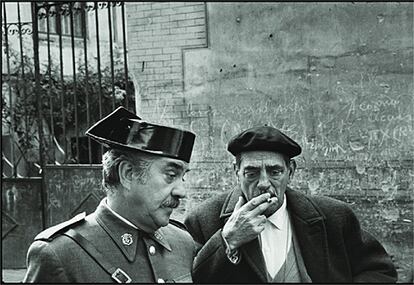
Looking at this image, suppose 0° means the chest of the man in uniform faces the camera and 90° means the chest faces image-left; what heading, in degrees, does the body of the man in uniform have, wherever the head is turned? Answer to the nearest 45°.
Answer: approximately 315°

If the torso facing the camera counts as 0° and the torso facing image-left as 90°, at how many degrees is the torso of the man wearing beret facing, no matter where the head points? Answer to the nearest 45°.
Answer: approximately 0°

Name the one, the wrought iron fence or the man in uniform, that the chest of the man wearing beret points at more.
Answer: the man in uniform

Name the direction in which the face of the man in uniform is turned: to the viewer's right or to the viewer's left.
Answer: to the viewer's right

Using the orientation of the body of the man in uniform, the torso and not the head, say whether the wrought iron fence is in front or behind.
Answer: behind

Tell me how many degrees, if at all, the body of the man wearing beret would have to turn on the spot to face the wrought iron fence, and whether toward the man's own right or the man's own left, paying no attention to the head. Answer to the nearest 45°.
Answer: approximately 135° to the man's own right

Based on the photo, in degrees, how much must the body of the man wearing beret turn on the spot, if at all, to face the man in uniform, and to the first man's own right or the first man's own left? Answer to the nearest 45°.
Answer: approximately 45° to the first man's own right

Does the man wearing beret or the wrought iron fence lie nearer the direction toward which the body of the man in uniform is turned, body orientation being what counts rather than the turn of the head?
the man wearing beret

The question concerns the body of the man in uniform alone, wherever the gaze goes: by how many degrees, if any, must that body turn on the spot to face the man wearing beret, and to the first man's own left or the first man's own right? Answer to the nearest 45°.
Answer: approximately 90° to the first man's own left
